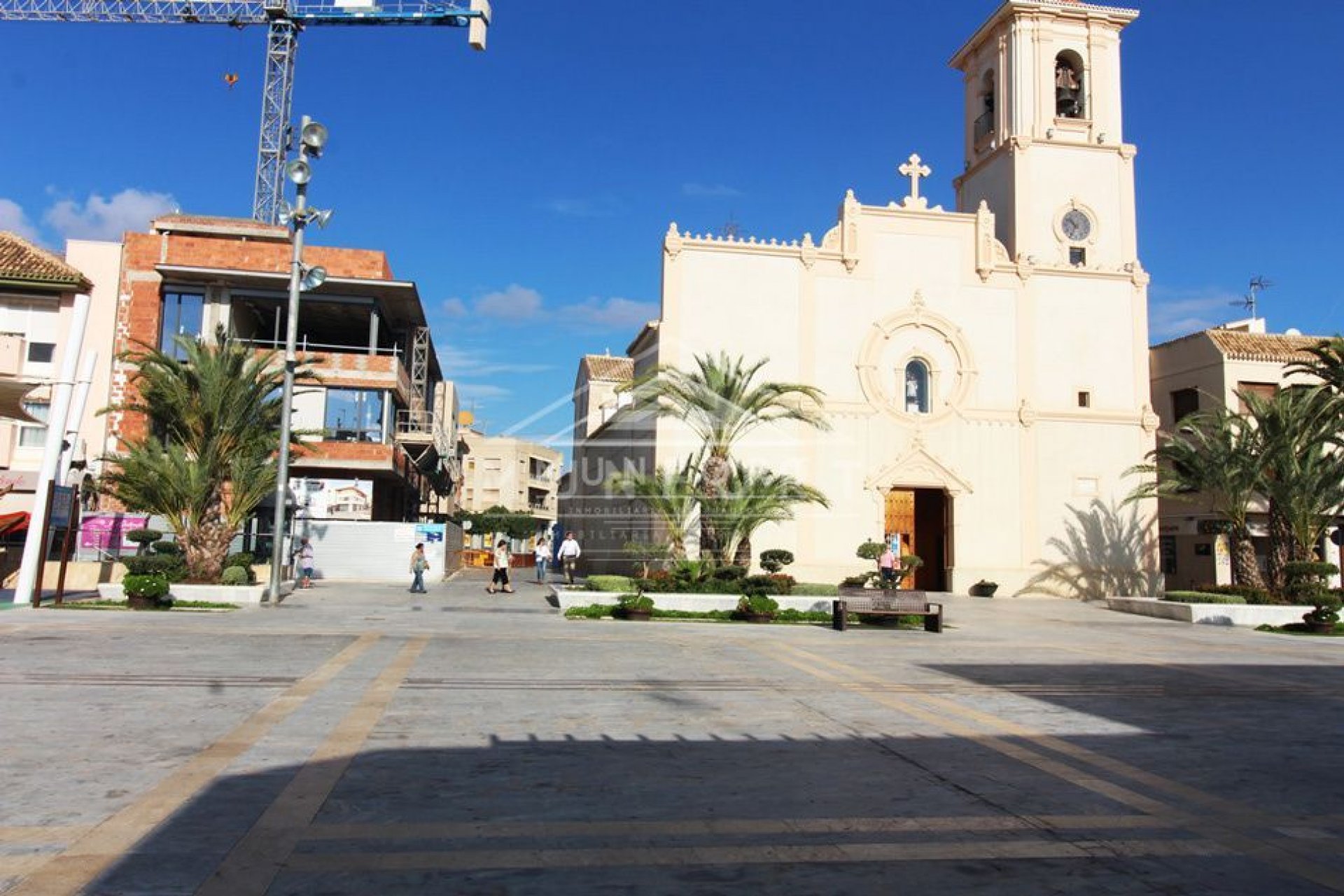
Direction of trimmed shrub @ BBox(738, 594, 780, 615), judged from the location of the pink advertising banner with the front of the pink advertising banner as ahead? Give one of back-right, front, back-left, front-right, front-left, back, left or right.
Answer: front-left

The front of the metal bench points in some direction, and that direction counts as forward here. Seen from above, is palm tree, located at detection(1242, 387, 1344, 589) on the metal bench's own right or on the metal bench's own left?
on the metal bench's own left

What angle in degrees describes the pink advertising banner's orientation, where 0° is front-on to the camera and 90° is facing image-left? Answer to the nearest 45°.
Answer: approximately 0°

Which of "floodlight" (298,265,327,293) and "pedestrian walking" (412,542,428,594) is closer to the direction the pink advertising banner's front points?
the floodlight

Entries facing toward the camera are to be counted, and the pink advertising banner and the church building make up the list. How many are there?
2

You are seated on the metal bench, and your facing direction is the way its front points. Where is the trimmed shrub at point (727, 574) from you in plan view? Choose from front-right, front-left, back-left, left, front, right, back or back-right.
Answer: back-right

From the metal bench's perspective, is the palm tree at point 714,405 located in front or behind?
behind

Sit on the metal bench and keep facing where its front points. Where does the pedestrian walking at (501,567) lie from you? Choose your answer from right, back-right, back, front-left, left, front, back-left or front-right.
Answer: back-right

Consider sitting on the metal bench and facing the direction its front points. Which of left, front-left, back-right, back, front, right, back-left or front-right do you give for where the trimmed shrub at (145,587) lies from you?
right

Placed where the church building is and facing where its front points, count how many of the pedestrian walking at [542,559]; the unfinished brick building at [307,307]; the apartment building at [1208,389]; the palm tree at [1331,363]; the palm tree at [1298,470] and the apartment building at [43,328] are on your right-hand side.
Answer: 3

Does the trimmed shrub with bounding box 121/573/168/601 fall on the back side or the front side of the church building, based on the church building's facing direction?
on the front side

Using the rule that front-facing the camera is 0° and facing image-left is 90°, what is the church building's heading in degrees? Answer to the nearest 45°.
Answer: approximately 0°

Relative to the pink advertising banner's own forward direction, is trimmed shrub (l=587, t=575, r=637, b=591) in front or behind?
in front
